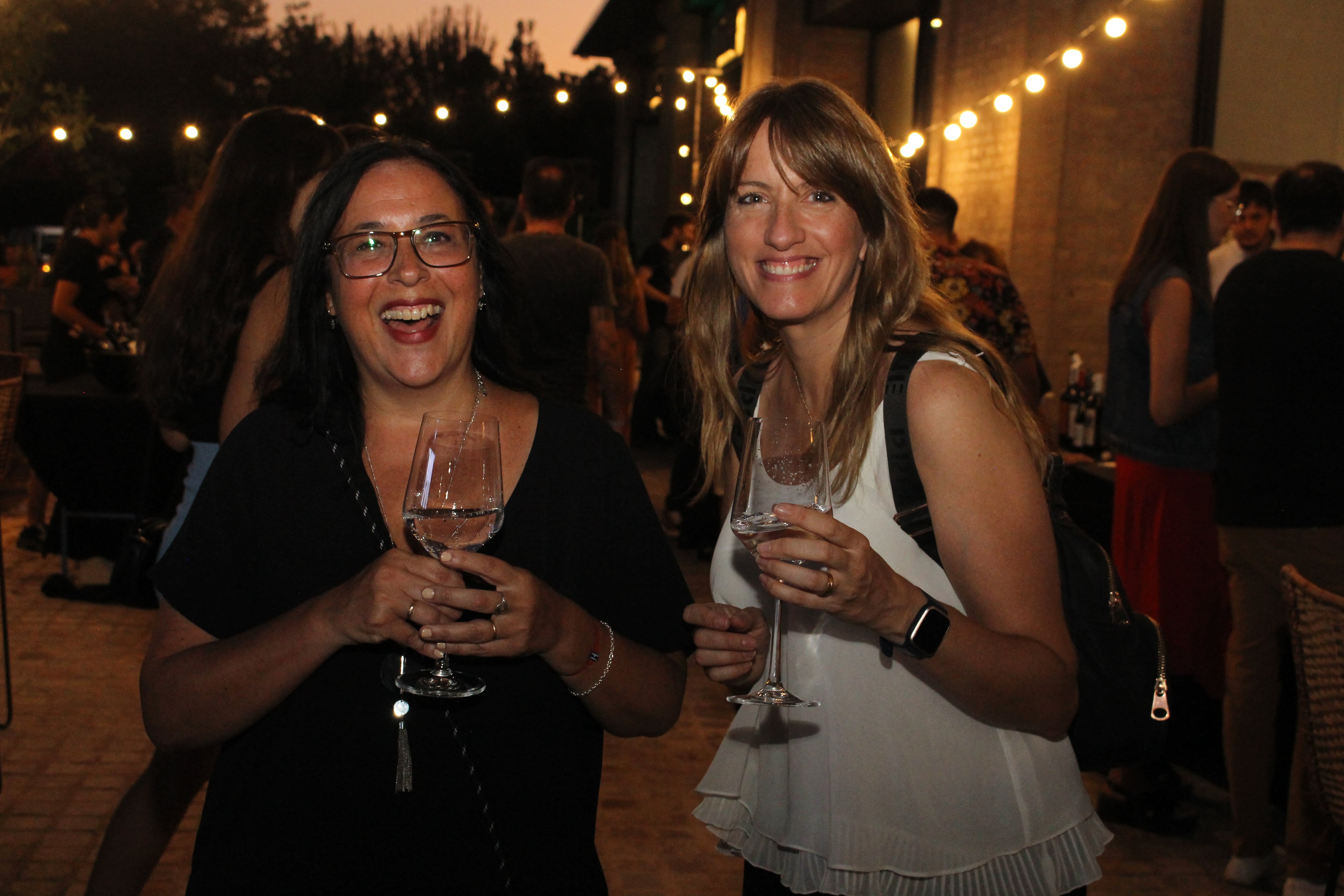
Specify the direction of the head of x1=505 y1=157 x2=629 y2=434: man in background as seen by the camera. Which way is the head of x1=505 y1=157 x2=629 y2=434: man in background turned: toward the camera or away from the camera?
away from the camera

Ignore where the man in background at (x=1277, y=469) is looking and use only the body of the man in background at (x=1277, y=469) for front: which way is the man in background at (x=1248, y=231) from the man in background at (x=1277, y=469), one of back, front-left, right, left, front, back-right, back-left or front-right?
front

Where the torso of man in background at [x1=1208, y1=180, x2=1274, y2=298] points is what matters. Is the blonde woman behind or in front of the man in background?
in front

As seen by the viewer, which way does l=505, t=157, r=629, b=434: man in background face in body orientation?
away from the camera

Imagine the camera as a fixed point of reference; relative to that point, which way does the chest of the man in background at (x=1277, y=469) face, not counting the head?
away from the camera

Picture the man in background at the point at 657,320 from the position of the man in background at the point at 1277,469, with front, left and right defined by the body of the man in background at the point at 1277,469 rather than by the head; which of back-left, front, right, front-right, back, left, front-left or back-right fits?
front-left

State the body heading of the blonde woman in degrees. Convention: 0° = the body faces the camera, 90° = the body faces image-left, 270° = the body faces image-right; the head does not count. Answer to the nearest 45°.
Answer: approximately 45°

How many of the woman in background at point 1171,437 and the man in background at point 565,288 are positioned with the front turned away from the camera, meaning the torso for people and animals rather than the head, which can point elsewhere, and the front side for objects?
1

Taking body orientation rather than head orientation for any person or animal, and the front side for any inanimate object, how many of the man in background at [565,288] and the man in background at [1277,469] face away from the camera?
2

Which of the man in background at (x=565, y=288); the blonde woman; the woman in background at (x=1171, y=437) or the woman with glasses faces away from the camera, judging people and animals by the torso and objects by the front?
the man in background

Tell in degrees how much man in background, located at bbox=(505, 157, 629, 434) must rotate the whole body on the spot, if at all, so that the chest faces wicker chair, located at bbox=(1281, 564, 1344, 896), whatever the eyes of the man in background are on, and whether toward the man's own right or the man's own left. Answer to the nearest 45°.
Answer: approximately 135° to the man's own right

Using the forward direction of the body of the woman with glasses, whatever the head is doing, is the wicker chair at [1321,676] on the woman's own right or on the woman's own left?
on the woman's own left
